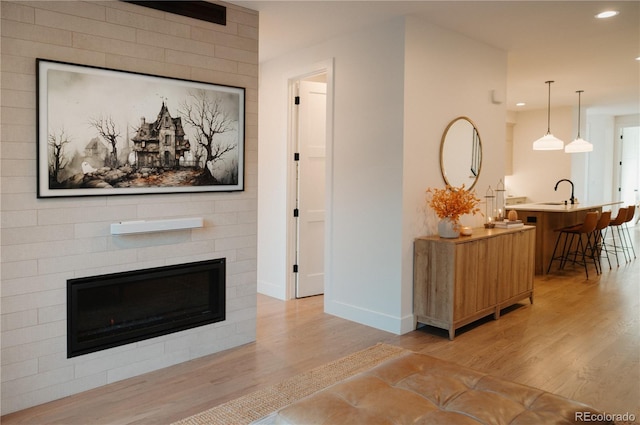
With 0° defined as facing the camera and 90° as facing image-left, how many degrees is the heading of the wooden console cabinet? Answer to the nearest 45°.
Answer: approximately 315°

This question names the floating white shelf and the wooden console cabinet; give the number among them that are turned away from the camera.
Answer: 0

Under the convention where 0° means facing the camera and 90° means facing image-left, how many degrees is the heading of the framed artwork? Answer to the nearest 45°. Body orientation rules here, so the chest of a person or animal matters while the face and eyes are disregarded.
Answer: approximately 315°

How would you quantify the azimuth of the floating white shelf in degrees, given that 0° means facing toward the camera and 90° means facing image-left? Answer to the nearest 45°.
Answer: approximately 315°

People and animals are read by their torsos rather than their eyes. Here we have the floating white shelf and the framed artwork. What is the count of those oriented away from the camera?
0

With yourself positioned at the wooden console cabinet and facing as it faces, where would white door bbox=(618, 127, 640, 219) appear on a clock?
The white door is roughly at 8 o'clock from the wooden console cabinet.

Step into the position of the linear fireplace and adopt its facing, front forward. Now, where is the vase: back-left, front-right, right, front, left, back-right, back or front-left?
front-left

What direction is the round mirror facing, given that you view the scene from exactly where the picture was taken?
facing the viewer and to the right of the viewer
